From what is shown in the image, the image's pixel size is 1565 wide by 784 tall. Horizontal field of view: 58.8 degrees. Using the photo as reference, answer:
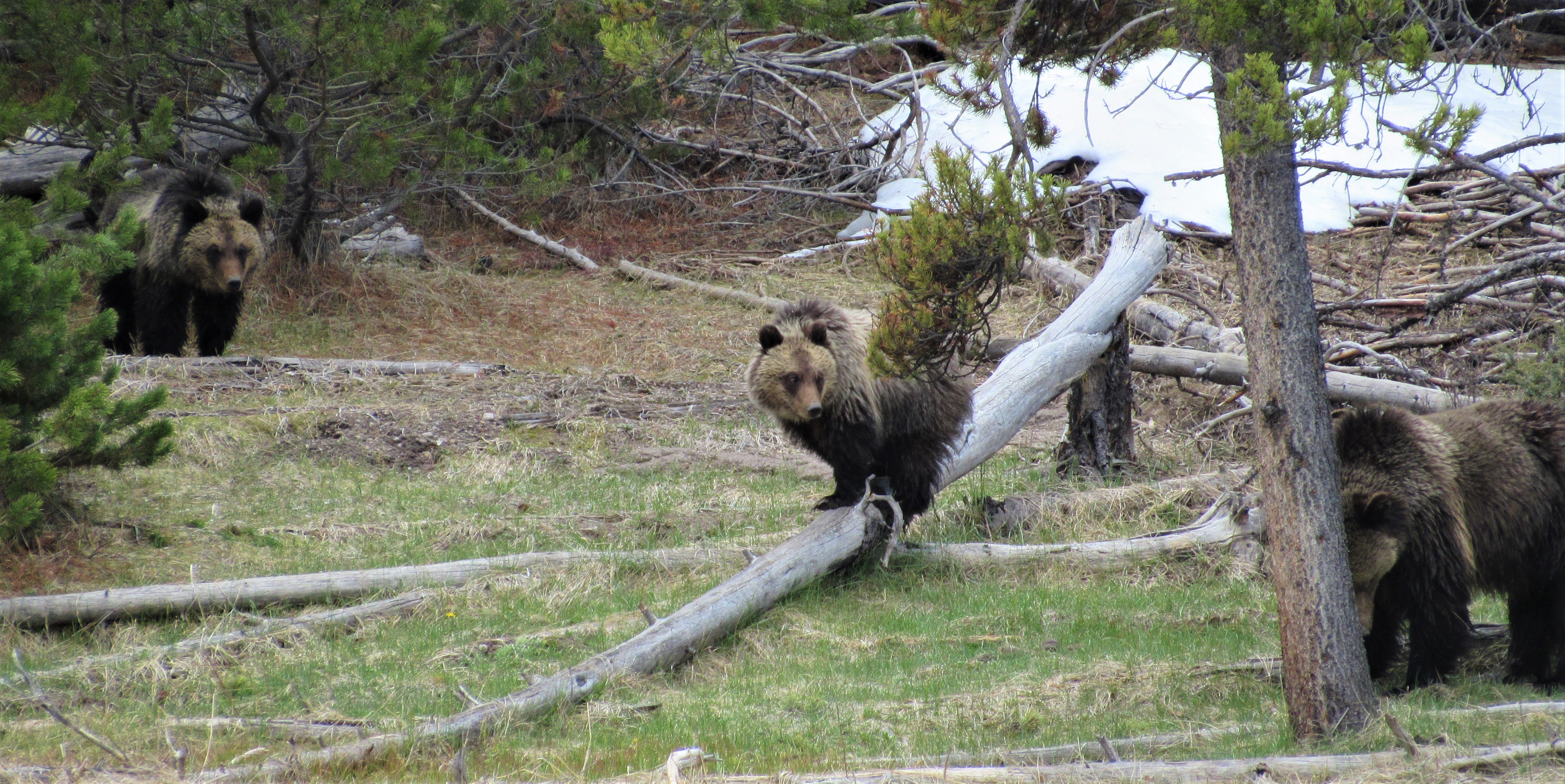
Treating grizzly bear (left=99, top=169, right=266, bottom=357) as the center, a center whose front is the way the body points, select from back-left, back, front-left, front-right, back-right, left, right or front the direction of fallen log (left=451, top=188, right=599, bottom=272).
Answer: left

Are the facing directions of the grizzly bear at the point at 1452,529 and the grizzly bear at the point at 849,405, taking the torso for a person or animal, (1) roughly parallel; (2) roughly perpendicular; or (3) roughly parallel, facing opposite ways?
roughly parallel

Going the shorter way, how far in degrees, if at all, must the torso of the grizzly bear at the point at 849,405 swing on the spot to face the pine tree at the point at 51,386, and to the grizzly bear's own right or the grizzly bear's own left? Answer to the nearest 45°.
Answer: approximately 45° to the grizzly bear's own right

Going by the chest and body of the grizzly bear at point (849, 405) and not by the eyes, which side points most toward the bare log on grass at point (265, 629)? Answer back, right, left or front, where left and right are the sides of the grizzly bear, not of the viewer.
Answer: front

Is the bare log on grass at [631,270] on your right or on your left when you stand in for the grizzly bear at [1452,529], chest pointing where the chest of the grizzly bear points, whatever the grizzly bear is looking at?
on your right

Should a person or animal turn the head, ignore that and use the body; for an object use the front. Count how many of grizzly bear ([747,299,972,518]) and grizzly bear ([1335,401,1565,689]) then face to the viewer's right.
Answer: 0

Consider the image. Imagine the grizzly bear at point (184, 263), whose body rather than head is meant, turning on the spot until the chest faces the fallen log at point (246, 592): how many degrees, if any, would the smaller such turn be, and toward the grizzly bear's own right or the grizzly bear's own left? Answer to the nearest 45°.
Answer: approximately 45° to the grizzly bear's own right

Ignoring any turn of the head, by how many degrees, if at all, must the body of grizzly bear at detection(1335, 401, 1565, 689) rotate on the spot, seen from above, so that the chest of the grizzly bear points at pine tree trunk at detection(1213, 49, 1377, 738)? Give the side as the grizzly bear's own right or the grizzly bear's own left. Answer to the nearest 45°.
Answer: approximately 45° to the grizzly bear's own left

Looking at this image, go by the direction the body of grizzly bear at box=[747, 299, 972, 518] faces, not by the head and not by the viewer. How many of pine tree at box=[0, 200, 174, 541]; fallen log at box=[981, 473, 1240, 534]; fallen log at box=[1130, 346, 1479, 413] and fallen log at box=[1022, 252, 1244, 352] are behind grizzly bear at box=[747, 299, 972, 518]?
3

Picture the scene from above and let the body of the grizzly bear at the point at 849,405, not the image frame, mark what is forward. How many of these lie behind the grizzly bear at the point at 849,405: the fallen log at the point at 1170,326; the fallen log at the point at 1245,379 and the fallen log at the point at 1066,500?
3
